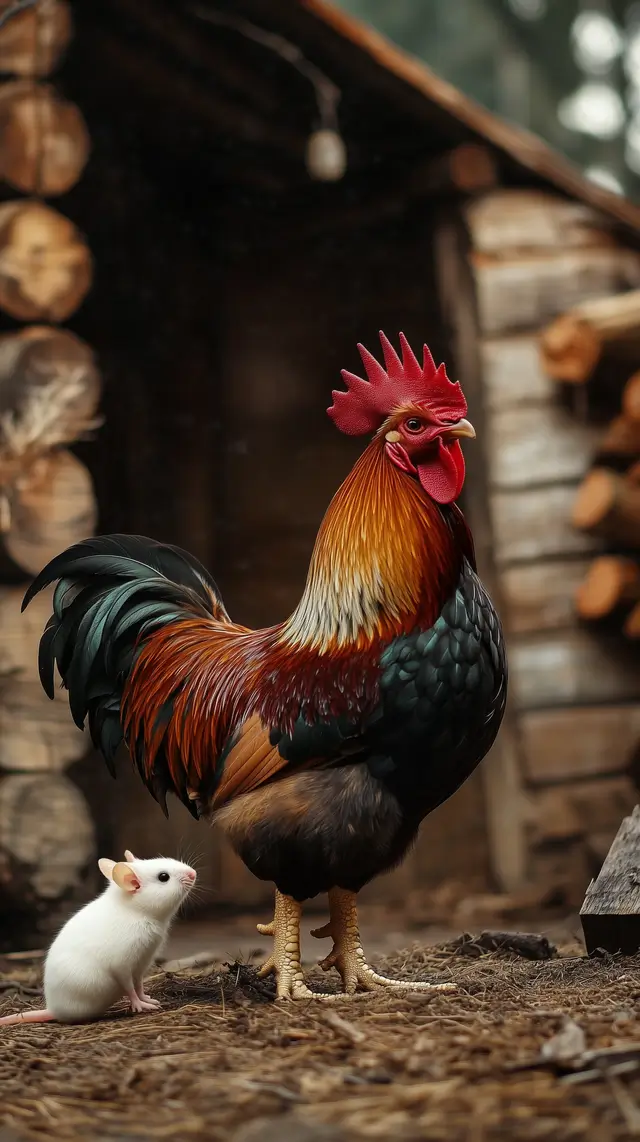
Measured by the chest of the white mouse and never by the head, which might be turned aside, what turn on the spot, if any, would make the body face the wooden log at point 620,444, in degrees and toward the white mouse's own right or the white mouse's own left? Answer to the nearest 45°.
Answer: approximately 45° to the white mouse's own left

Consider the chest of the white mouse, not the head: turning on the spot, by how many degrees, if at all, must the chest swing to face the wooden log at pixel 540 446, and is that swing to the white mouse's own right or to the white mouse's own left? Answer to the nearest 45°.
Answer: approximately 45° to the white mouse's own left

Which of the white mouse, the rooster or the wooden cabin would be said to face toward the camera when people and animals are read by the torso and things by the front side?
the wooden cabin

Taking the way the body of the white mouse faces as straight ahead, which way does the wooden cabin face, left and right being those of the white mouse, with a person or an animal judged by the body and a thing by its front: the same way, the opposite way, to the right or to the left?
to the right

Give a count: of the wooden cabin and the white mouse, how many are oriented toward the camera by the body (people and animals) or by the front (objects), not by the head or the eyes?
1

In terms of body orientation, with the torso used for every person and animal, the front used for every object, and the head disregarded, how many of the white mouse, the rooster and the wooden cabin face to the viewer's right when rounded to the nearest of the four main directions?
2

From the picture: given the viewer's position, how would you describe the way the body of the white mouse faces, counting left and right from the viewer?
facing to the right of the viewer

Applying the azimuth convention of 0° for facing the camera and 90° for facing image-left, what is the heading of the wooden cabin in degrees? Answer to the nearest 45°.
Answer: approximately 0°

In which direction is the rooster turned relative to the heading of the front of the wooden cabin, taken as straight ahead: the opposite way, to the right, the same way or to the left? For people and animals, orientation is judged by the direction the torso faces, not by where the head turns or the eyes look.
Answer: to the left

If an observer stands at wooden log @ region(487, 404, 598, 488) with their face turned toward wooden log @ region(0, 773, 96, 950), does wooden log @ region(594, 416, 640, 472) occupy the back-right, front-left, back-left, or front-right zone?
back-left

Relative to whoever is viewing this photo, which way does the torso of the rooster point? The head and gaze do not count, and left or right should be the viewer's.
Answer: facing to the right of the viewer

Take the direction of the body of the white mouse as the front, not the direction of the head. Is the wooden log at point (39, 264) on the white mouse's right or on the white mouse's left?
on the white mouse's left
